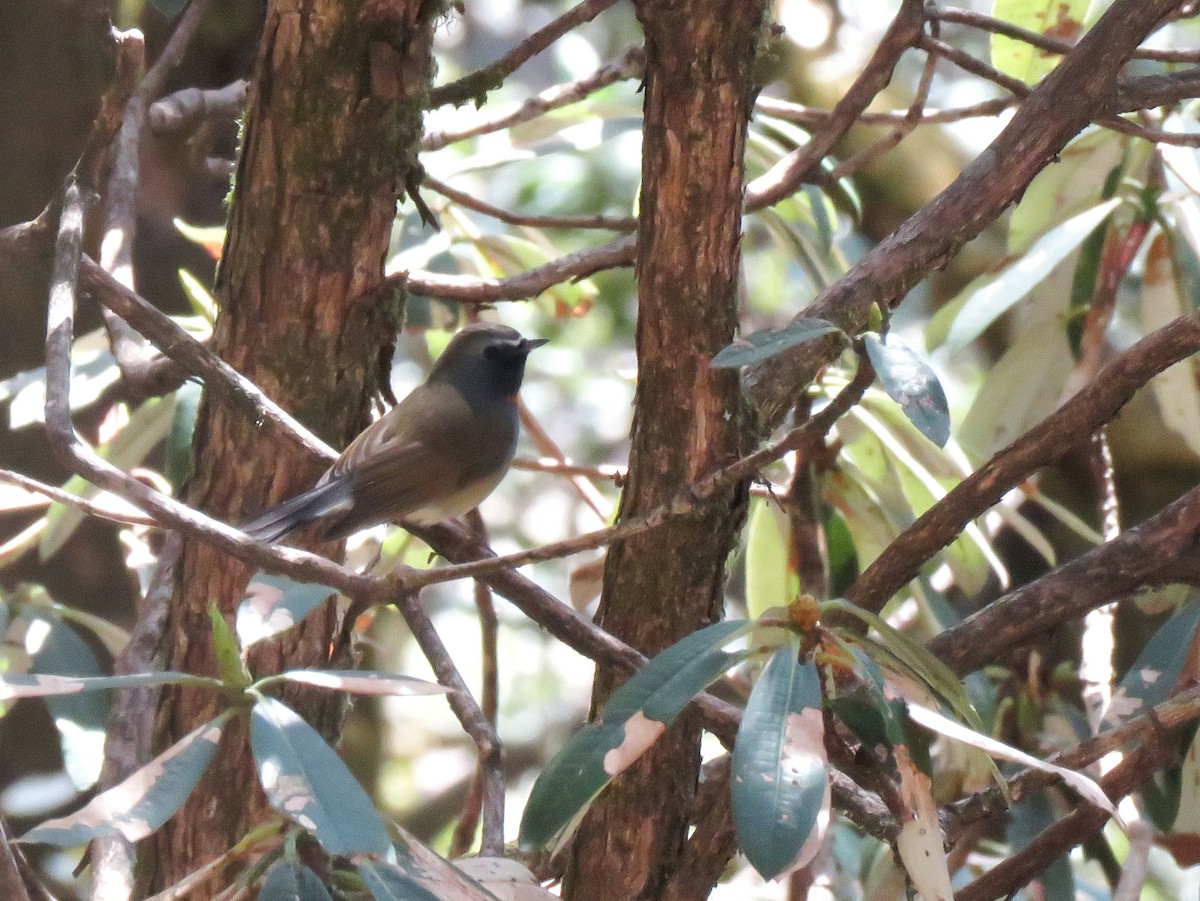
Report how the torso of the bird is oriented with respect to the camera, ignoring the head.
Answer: to the viewer's right

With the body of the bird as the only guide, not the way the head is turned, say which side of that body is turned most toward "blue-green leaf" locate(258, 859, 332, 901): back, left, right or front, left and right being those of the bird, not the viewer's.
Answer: right

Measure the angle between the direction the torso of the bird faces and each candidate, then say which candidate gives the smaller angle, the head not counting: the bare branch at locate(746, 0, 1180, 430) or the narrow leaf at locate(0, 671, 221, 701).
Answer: the bare branch
